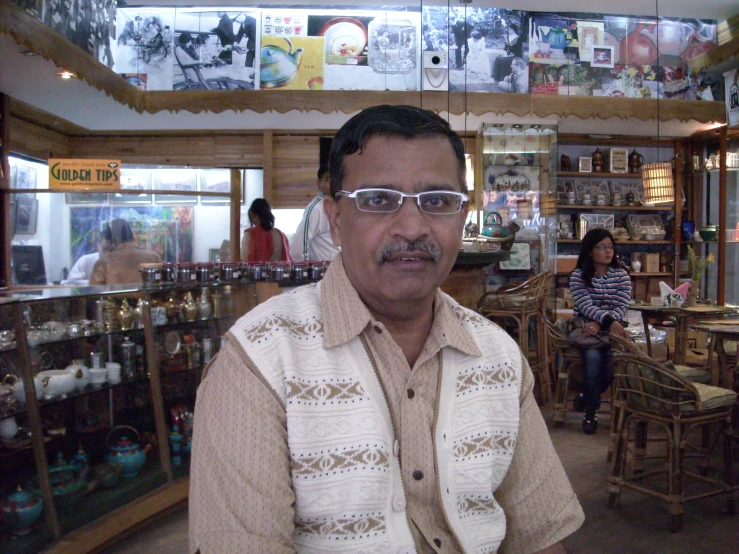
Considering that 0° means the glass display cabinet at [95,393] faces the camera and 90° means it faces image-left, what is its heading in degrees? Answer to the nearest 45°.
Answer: approximately 315°

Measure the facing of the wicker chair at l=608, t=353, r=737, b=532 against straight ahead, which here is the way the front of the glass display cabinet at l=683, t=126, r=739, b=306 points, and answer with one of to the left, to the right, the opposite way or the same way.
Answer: the opposite way

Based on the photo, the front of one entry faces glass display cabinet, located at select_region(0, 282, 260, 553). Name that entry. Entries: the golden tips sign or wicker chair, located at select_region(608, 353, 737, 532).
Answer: the golden tips sign

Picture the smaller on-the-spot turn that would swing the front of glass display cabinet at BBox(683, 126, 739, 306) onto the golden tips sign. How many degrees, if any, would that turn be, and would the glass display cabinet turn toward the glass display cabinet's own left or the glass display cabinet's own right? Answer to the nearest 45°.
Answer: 0° — it already faces it

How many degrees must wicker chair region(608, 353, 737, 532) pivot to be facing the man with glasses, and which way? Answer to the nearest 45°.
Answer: approximately 135° to its right

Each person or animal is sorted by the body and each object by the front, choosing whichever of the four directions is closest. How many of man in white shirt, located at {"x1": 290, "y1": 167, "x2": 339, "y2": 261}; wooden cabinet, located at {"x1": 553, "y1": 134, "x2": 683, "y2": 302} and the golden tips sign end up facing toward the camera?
2
